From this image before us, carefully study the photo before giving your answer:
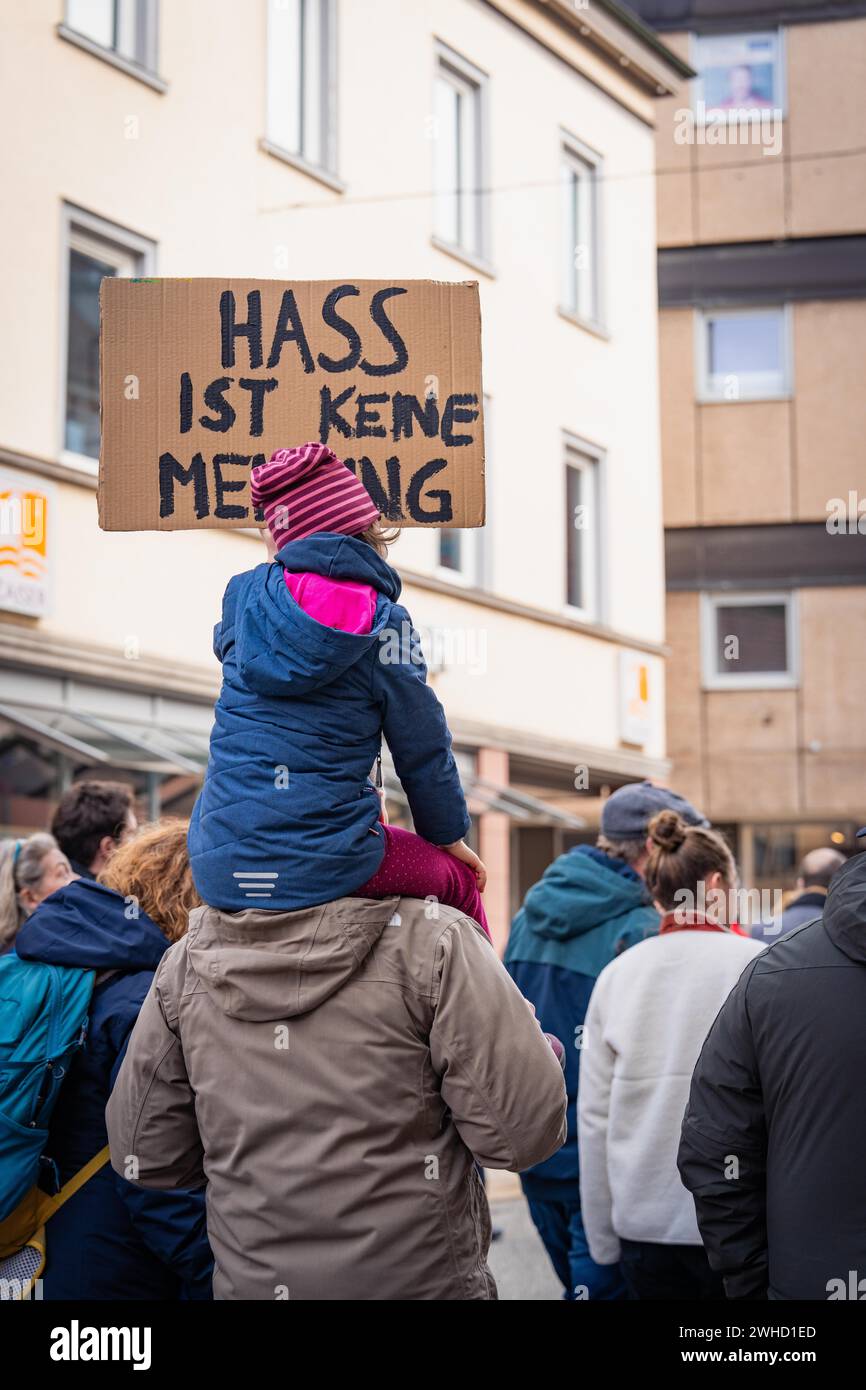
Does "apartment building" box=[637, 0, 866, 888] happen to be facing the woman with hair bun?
yes

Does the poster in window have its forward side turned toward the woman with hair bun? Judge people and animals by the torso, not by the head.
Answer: yes

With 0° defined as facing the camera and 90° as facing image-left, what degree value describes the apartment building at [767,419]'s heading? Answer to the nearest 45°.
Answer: approximately 0°

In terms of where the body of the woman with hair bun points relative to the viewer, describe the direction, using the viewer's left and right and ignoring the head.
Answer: facing away from the viewer and to the right of the viewer

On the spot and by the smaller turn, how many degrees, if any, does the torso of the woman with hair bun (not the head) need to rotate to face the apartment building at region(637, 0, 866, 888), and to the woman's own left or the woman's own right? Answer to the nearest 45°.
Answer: approximately 45° to the woman's own left
